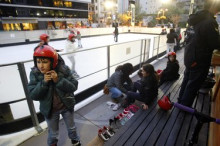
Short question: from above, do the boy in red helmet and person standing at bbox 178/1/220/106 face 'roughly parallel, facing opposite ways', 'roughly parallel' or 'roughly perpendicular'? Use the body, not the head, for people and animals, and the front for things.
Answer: roughly perpendicular
